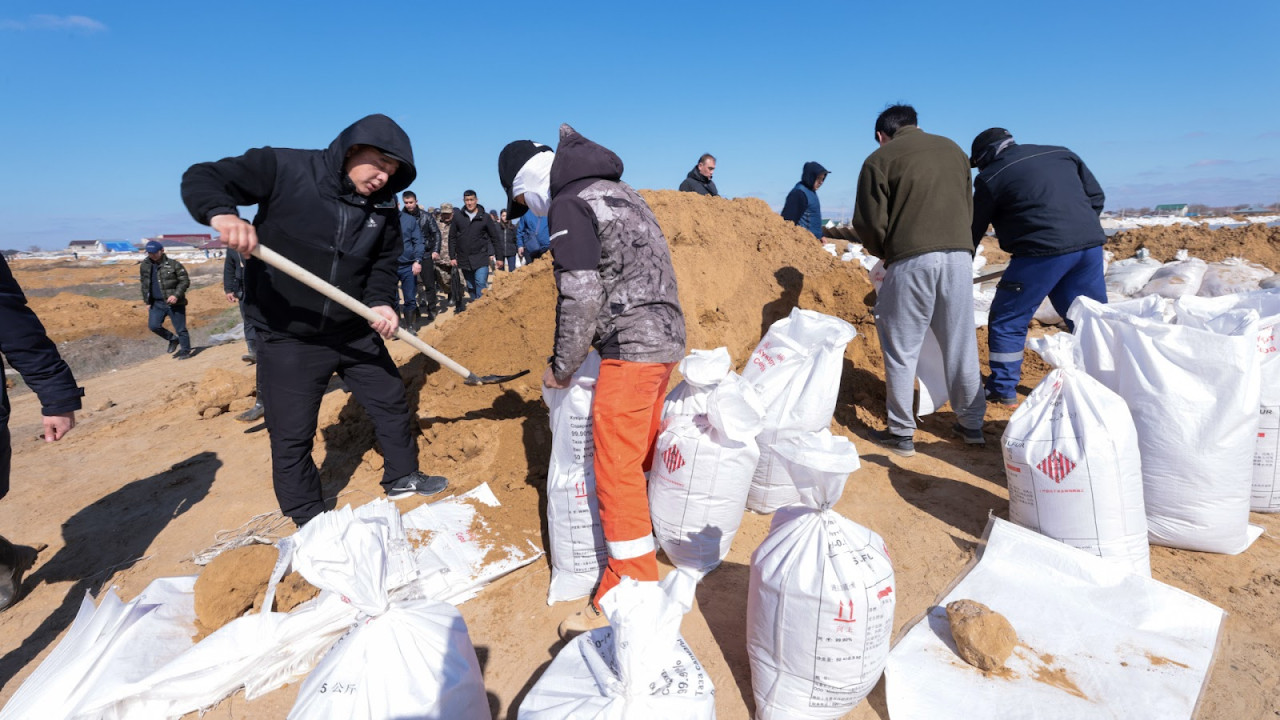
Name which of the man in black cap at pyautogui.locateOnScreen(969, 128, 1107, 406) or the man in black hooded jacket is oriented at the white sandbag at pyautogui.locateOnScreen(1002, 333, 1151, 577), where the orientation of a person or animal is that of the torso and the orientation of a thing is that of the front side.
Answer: the man in black hooded jacket

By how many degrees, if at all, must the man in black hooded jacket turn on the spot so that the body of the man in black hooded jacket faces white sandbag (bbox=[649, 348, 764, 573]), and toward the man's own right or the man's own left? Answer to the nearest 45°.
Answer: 0° — they already face it

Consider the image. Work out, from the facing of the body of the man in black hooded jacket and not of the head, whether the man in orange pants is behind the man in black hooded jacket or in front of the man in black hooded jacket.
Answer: in front

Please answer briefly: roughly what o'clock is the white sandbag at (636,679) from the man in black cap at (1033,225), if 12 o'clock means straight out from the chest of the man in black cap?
The white sandbag is roughly at 8 o'clock from the man in black cap.

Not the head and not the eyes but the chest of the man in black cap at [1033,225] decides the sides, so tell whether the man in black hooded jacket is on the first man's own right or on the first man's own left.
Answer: on the first man's own left

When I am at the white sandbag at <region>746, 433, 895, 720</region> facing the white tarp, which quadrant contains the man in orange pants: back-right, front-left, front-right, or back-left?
back-left

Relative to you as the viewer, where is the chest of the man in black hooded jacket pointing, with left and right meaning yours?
facing the viewer and to the right of the viewer

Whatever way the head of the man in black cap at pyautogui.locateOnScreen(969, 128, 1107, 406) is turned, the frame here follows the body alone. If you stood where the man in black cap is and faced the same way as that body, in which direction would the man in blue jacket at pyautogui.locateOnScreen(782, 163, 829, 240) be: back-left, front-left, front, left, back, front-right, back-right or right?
front

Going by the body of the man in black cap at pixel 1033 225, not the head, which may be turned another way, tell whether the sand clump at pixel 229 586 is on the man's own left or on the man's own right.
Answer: on the man's own left

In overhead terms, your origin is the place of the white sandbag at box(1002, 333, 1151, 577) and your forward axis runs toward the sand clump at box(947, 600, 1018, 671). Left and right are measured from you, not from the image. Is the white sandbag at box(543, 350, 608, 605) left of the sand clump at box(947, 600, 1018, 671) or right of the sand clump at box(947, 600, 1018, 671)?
right

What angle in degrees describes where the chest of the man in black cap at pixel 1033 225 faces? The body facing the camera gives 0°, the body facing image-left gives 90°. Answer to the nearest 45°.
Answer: approximately 135°

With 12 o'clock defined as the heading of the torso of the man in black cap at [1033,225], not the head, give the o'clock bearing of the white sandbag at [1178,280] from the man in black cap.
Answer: The white sandbag is roughly at 2 o'clock from the man in black cap.

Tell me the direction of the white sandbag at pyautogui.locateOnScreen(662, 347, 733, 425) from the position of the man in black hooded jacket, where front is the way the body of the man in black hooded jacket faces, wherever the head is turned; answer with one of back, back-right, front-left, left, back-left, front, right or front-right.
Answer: front

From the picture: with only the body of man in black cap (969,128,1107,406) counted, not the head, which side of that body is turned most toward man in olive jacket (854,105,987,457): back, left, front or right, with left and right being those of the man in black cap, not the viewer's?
left

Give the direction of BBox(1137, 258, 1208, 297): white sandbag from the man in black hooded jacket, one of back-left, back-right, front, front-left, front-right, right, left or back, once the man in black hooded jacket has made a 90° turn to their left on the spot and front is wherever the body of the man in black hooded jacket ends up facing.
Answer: front-right

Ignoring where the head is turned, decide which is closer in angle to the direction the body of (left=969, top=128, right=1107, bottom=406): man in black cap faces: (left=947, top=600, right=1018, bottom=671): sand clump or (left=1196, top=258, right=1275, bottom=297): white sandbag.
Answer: the white sandbag

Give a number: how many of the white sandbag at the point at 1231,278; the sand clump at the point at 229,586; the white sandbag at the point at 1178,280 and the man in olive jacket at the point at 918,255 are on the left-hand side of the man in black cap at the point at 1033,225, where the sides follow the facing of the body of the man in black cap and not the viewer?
2

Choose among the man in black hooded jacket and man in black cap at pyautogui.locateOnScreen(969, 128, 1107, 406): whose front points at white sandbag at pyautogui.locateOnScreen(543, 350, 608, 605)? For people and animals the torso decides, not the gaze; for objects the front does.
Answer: the man in black hooded jacket

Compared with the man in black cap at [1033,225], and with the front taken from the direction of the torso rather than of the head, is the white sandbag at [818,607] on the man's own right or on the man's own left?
on the man's own left

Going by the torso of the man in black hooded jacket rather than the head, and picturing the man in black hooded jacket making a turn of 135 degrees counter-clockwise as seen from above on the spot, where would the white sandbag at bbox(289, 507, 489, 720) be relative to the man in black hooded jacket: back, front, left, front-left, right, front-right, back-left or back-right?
back

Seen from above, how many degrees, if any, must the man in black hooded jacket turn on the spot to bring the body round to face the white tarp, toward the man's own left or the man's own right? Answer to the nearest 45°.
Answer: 0° — they already face it

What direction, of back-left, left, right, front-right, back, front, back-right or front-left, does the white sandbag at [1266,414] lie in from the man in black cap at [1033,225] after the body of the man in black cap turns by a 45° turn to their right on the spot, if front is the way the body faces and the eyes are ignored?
back-right
